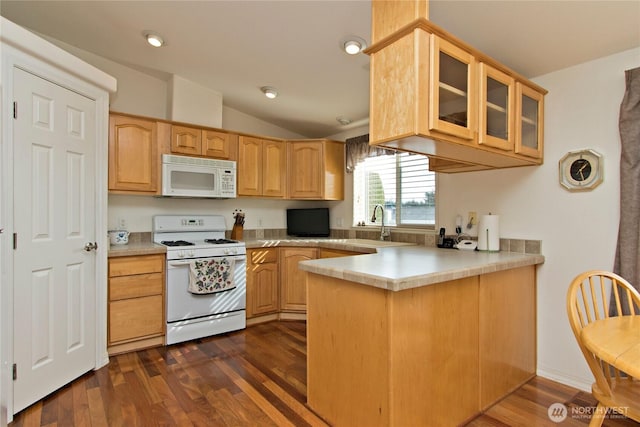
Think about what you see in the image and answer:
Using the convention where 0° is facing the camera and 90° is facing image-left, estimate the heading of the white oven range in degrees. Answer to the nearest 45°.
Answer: approximately 315°

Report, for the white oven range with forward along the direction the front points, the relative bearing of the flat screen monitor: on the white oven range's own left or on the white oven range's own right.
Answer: on the white oven range's own left

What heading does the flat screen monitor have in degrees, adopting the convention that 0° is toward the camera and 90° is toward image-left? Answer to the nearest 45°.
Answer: approximately 0°
